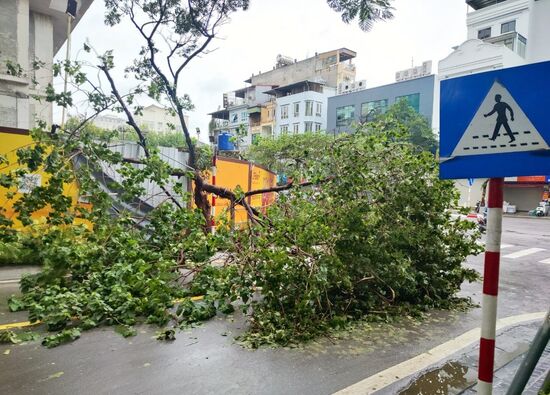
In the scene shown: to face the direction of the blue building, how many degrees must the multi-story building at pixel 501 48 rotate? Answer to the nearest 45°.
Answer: approximately 45° to its right

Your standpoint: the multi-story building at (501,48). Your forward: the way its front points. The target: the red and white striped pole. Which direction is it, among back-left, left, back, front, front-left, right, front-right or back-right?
front-left

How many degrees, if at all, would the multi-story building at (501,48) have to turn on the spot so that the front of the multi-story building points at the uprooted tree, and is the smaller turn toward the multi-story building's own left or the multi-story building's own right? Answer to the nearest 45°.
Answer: approximately 45° to the multi-story building's own left

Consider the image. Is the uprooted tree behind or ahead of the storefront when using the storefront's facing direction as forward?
ahead

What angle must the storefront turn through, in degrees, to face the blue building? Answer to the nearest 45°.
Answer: approximately 90° to its right

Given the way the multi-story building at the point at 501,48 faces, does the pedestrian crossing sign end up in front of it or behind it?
in front
